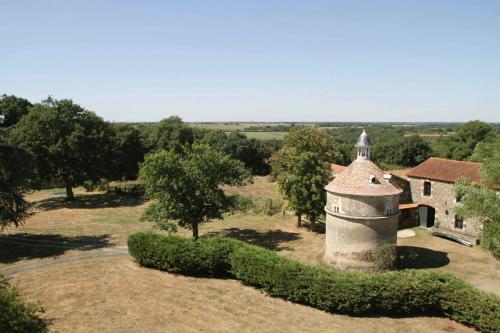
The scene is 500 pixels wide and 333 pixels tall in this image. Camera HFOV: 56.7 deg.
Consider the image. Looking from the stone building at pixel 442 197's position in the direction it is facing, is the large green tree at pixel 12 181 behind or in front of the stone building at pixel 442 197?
in front

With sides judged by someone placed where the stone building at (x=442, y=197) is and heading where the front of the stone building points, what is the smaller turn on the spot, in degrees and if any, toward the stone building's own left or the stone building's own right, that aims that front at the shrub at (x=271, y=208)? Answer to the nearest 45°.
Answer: approximately 45° to the stone building's own right

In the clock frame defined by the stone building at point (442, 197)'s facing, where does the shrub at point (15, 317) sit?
The shrub is roughly at 11 o'clock from the stone building.

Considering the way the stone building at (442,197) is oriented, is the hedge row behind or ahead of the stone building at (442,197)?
ahead

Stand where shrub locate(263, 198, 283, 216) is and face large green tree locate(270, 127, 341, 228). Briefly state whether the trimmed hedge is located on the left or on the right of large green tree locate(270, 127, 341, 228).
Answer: right

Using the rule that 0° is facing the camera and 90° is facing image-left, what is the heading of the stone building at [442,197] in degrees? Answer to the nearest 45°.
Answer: approximately 45°

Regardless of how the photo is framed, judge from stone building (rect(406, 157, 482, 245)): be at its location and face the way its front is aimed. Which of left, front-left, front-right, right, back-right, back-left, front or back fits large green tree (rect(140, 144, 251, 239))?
front

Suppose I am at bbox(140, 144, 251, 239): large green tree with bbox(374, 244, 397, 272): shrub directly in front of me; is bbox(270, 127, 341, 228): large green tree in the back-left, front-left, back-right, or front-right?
front-left
